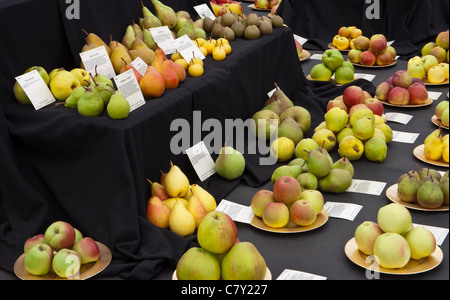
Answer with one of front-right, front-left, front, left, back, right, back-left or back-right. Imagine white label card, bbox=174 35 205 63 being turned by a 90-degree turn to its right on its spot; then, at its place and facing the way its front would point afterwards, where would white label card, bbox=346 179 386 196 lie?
back-left

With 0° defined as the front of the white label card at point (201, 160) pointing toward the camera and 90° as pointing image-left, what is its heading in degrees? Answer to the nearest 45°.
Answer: approximately 0°

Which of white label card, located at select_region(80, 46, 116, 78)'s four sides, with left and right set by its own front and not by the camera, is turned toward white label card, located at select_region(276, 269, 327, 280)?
front

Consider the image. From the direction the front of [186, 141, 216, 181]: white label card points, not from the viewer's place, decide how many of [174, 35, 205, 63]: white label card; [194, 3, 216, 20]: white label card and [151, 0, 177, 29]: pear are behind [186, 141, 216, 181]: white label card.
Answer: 3

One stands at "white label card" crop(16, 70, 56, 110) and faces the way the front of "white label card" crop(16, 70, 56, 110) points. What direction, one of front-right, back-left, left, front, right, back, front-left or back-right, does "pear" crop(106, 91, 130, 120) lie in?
front-left

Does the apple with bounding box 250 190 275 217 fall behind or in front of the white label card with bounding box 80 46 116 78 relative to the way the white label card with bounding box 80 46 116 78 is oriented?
in front

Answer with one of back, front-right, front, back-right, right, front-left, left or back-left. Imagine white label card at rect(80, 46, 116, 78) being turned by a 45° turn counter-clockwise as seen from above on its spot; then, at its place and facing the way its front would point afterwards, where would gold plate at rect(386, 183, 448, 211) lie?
front

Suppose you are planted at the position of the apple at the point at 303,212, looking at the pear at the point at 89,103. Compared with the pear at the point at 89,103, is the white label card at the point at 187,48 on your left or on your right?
right

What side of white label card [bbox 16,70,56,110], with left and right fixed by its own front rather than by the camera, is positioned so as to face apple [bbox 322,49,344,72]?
left

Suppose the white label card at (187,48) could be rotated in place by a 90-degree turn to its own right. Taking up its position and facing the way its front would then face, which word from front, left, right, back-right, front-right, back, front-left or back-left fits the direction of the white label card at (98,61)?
front-left
